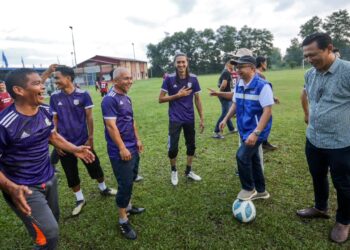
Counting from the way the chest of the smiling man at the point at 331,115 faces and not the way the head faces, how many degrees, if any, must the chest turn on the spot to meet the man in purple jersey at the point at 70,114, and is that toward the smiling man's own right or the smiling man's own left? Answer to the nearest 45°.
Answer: approximately 45° to the smiling man's own right

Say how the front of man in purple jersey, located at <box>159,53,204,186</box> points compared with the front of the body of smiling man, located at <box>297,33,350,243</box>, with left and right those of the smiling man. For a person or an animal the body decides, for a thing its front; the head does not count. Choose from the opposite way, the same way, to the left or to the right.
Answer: to the left

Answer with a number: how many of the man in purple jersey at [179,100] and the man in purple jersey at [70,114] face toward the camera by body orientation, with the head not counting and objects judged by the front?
2

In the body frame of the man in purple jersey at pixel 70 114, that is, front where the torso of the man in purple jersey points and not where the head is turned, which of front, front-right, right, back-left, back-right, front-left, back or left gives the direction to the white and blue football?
front-left

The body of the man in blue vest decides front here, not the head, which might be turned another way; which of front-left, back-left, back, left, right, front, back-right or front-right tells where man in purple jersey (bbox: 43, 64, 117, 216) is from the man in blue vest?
front-right

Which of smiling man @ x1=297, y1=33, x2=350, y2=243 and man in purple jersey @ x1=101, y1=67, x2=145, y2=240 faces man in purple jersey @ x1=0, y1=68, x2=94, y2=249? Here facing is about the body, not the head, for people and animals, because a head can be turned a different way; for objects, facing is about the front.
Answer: the smiling man

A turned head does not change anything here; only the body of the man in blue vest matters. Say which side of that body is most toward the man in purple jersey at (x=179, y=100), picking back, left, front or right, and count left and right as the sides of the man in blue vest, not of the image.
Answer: right

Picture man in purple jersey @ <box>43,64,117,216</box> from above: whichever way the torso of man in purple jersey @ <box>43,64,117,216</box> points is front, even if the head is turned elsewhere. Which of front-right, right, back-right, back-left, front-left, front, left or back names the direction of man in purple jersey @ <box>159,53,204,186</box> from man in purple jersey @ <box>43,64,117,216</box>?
left

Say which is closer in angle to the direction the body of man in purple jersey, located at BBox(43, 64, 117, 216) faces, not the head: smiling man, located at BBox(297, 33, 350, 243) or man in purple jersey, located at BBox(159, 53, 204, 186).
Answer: the smiling man

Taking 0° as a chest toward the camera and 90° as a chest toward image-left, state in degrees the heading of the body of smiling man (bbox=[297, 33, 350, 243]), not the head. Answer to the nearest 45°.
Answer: approximately 45°

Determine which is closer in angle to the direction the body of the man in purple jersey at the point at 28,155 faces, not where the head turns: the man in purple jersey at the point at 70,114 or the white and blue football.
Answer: the white and blue football

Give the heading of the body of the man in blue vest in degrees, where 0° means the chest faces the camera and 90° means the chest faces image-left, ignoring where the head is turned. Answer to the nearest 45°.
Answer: approximately 45°

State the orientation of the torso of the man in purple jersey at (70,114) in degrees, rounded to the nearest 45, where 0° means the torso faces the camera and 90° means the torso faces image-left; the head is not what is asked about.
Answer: approximately 0°
